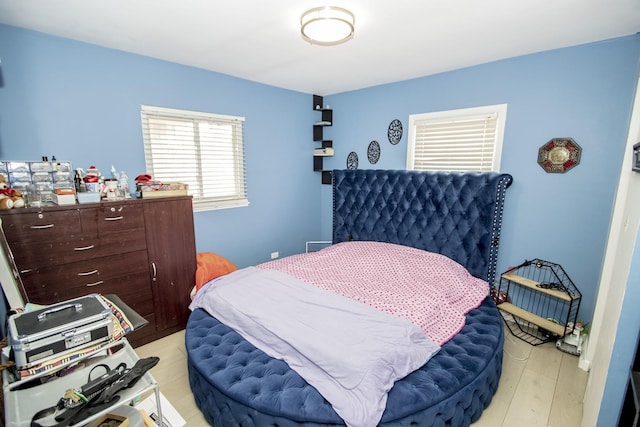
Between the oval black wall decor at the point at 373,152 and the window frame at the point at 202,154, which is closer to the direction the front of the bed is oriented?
the window frame

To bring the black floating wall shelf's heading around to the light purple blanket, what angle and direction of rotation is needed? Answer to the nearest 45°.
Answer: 0° — it already faces it

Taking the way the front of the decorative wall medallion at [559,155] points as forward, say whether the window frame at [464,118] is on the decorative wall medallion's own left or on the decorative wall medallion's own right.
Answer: on the decorative wall medallion's own right

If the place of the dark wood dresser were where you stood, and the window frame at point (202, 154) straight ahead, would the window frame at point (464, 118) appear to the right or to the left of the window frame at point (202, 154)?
right

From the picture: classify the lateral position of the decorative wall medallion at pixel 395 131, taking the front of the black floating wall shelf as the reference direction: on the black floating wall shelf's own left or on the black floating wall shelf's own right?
on the black floating wall shelf's own left

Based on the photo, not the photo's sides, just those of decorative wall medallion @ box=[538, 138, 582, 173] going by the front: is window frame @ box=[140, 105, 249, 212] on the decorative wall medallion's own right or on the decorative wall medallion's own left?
on the decorative wall medallion's own right

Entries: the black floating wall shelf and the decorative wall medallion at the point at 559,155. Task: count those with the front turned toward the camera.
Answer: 2

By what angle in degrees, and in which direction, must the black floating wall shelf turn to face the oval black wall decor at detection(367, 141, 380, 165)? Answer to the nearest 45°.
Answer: approximately 45° to its left

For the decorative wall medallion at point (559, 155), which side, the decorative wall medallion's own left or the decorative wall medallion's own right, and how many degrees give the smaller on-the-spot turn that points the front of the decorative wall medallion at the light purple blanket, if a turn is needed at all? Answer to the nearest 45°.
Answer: approximately 45° to the decorative wall medallion's own right

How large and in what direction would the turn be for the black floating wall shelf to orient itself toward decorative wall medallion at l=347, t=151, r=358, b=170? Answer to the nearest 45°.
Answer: approximately 45° to its left

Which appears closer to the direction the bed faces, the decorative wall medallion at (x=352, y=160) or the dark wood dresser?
the dark wood dresser

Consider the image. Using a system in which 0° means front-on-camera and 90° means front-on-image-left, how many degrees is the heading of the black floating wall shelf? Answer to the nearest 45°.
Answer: approximately 0°

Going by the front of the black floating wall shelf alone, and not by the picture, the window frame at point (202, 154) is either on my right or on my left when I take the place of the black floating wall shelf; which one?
on my right
